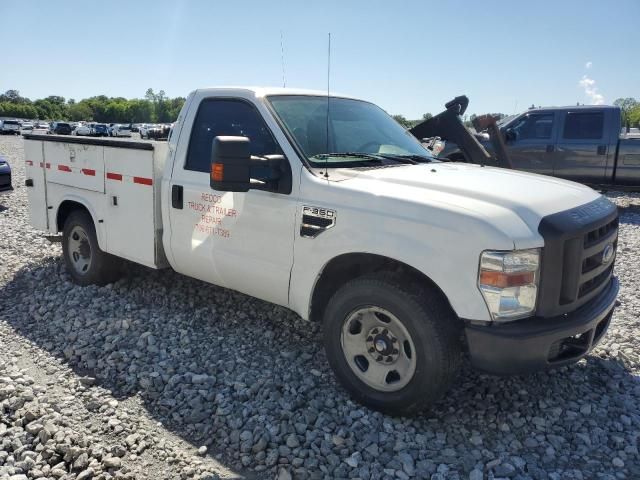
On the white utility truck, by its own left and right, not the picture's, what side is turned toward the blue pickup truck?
left

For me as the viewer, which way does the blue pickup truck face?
facing to the left of the viewer

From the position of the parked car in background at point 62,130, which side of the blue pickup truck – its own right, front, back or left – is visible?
front

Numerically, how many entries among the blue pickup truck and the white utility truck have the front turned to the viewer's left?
1

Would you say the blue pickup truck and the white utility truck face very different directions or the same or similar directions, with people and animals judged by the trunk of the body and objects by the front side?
very different directions

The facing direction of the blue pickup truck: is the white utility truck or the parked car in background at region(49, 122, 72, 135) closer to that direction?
the parked car in background

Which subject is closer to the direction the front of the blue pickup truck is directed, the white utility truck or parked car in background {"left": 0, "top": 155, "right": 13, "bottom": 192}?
the parked car in background

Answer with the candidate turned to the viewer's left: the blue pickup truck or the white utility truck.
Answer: the blue pickup truck

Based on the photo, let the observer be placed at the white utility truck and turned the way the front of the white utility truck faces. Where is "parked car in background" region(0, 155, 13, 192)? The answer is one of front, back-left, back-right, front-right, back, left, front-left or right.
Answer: back

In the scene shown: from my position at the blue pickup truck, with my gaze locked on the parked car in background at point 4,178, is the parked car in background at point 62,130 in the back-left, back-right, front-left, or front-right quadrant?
front-right

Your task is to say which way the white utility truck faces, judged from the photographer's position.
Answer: facing the viewer and to the right of the viewer

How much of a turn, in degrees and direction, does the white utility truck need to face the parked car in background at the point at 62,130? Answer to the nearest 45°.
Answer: approximately 180°
